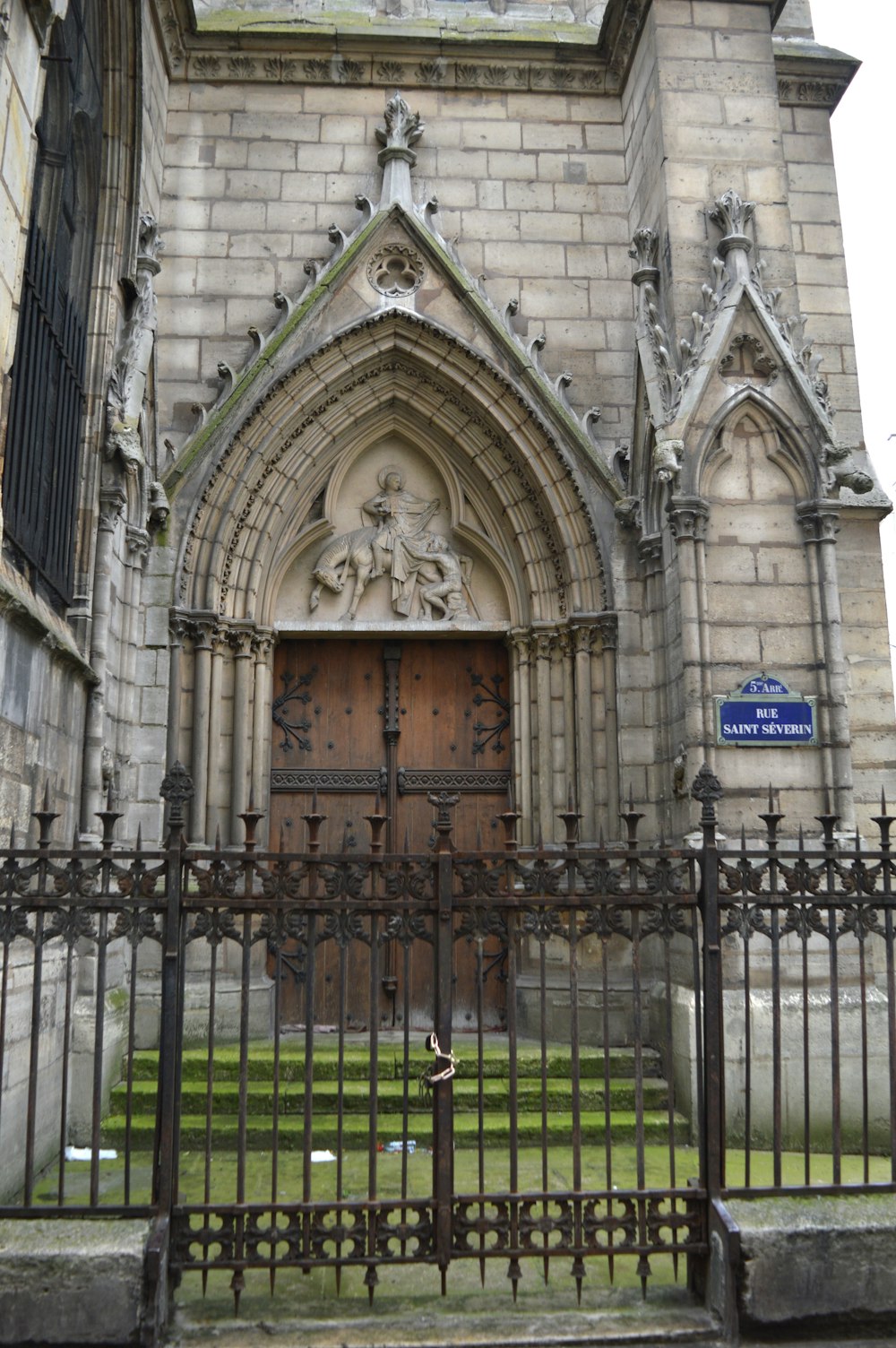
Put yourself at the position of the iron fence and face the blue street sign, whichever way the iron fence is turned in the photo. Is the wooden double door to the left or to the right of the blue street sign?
left

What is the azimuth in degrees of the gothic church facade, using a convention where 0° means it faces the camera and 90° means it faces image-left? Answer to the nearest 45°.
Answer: approximately 0°

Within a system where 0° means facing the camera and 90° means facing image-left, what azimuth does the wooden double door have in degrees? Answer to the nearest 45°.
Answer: approximately 0°

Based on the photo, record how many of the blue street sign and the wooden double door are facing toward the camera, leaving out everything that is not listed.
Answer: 2

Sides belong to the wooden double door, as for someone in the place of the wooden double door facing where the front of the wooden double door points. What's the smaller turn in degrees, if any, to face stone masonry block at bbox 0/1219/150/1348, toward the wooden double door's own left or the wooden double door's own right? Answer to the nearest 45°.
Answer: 0° — it already faces it
